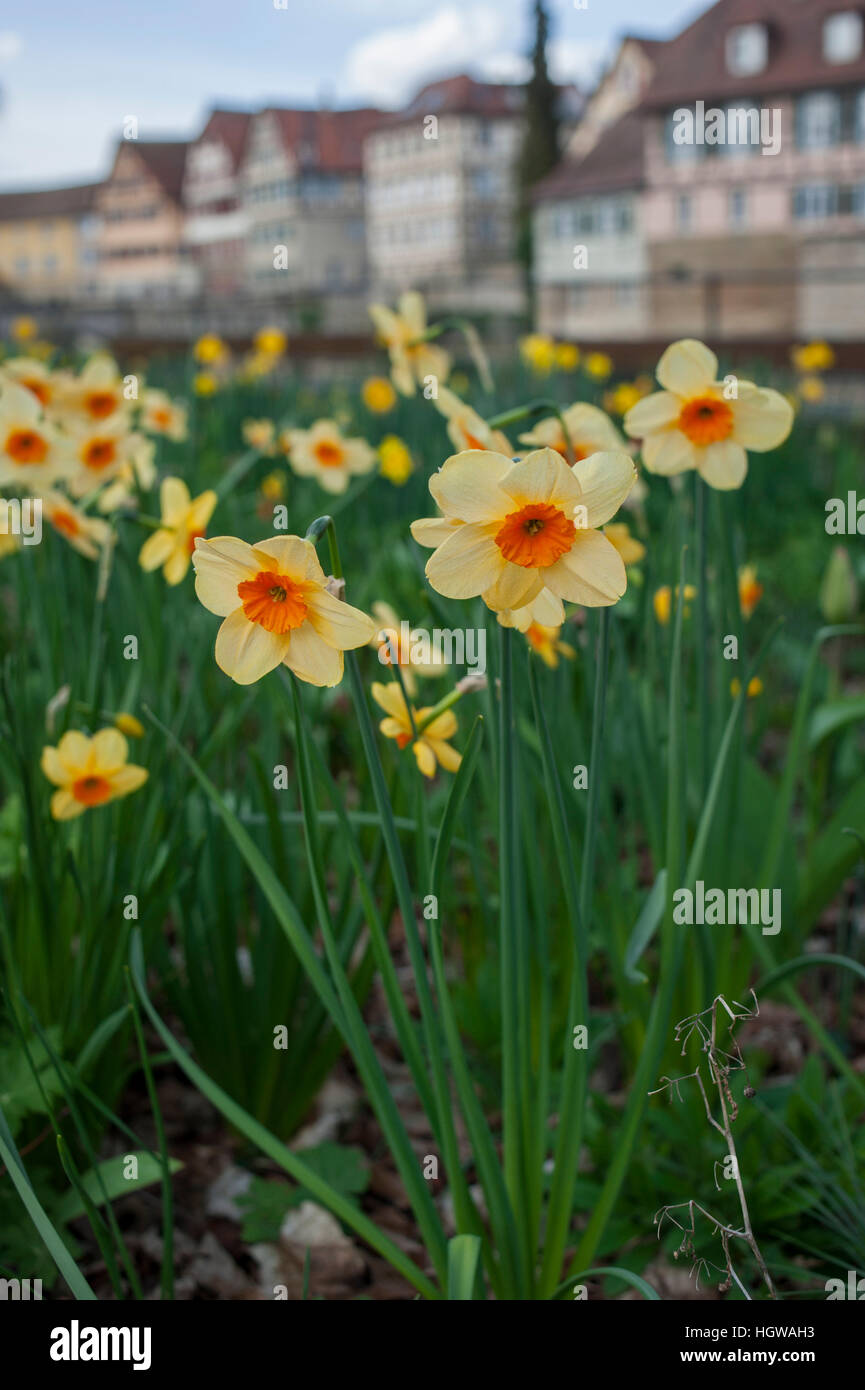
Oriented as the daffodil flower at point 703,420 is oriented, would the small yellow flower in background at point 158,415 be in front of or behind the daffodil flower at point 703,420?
behind

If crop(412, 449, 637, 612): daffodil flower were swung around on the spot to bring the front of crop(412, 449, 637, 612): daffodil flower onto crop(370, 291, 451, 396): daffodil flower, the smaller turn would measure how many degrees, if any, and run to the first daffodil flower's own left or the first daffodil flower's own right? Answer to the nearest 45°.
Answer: approximately 180°

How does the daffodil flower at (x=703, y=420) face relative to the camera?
toward the camera

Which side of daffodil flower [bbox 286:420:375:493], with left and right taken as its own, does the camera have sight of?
front

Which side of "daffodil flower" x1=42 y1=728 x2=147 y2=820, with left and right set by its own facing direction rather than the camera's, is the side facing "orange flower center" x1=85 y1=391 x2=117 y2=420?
back

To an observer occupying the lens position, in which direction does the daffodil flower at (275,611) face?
facing the viewer

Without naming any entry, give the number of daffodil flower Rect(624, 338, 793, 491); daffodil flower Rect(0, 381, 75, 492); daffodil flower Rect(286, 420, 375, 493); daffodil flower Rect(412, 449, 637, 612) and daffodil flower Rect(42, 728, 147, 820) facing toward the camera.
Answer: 5

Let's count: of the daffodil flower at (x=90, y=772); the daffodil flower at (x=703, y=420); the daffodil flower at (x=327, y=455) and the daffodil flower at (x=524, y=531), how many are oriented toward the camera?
4

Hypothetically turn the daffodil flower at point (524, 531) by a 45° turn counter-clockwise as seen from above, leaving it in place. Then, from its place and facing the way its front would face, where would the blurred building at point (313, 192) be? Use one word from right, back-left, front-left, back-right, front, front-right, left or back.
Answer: back-left

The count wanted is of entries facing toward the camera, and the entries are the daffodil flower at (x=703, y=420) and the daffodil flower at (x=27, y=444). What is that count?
2

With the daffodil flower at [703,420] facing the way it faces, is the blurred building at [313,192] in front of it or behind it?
behind

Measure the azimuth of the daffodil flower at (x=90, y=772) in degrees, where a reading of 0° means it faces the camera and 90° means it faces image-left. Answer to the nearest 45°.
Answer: approximately 0°

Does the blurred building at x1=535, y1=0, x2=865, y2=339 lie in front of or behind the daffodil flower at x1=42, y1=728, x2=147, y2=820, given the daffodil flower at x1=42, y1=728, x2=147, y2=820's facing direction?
behind
